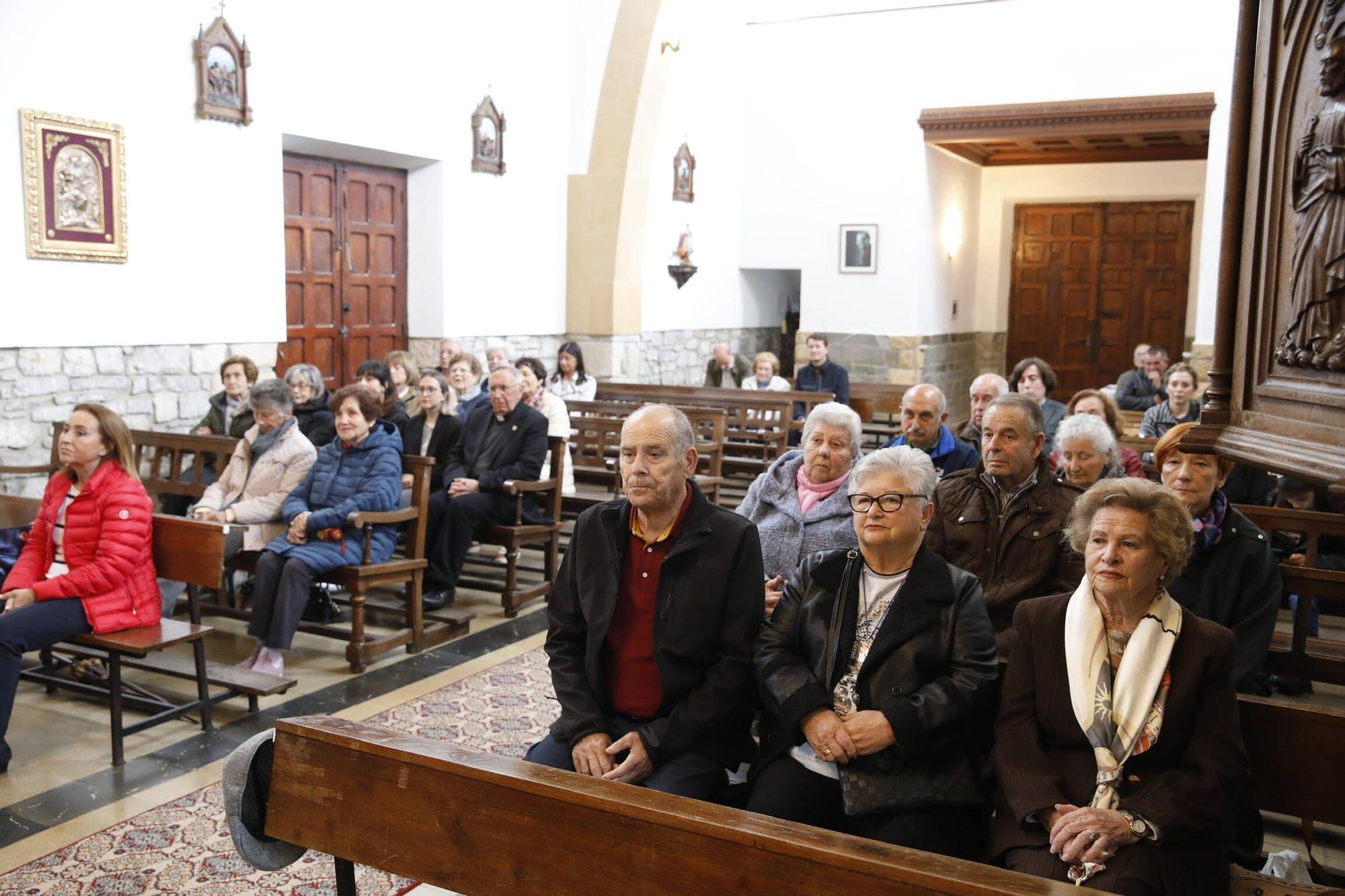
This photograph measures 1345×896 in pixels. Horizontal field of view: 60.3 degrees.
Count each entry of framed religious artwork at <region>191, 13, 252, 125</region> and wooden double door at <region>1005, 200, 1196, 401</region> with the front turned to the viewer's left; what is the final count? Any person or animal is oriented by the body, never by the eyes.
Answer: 0

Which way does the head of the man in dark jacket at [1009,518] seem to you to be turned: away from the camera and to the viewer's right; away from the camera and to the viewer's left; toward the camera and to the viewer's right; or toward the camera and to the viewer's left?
toward the camera and to the viewer's left

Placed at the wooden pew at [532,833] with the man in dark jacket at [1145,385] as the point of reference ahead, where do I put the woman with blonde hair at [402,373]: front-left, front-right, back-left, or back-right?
front-left

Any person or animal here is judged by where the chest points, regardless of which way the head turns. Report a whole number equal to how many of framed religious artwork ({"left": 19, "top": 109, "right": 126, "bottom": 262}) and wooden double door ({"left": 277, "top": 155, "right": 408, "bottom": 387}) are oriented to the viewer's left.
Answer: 0

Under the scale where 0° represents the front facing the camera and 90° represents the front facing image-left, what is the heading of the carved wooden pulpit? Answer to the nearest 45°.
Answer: approximately 45°

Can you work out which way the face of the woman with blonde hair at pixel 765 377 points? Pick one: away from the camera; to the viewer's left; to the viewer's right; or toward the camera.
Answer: toward the camera

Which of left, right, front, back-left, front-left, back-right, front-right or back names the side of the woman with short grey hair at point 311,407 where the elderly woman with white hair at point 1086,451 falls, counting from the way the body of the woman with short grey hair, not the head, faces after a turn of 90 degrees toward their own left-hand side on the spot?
front

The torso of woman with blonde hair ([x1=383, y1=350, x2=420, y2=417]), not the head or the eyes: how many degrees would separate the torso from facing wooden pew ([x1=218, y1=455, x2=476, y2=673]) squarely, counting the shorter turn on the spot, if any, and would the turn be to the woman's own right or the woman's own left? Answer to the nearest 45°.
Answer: approximately 45° to the woman's own left

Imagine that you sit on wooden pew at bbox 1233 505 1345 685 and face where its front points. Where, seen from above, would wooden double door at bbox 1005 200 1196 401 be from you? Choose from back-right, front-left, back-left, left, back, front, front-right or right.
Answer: back-right

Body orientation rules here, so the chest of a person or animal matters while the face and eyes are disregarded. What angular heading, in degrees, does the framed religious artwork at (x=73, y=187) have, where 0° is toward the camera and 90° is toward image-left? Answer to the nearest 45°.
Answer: approximately 315°

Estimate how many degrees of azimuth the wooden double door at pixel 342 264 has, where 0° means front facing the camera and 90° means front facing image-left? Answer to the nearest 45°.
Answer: approximately 315°

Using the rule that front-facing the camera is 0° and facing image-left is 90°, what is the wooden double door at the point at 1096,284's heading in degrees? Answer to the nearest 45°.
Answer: approximately 0°

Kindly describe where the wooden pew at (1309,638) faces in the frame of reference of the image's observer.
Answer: facing the viewer and to the left of the viewer

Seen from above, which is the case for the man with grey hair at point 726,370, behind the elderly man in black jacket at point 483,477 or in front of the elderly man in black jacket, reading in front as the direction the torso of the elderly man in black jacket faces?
behind

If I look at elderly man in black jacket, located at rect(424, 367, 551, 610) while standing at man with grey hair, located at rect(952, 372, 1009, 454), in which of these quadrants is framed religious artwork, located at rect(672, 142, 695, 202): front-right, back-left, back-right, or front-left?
front-right

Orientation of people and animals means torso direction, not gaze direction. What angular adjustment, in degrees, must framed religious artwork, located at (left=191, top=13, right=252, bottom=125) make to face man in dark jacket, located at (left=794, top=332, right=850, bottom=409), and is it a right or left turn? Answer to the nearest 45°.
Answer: approximately 45° to its left

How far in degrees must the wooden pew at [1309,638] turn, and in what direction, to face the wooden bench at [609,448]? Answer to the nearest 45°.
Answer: approximately 90° to its right
